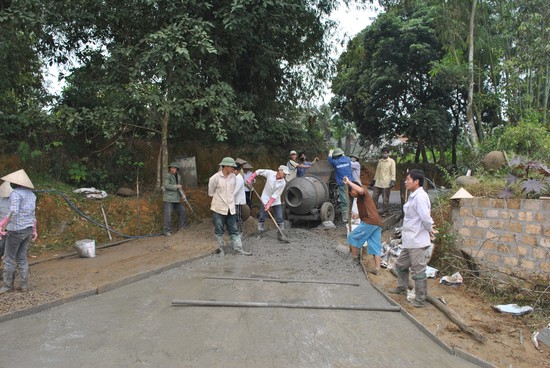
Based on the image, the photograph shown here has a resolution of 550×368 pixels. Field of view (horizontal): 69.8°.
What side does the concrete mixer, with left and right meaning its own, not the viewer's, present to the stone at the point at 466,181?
left

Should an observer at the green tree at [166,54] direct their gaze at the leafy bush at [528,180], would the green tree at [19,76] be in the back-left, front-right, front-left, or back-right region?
back-right

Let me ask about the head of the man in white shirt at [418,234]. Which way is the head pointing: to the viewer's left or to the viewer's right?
to the viewer's left

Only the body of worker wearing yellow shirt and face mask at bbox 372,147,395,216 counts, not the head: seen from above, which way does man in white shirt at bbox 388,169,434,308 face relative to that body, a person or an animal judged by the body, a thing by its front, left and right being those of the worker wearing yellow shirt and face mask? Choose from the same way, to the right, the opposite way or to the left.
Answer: to the right

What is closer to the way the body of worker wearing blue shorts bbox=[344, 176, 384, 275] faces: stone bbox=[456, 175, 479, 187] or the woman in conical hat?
the woman in conical hat

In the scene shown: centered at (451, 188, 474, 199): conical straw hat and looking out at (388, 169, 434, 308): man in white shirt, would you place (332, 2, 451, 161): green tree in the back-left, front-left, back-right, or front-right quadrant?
back-right

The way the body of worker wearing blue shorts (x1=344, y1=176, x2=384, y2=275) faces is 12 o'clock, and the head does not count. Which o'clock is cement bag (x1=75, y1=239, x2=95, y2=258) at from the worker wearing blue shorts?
The cement bag is roughly at 12 o'clock from the worker wearing blue shorts.
